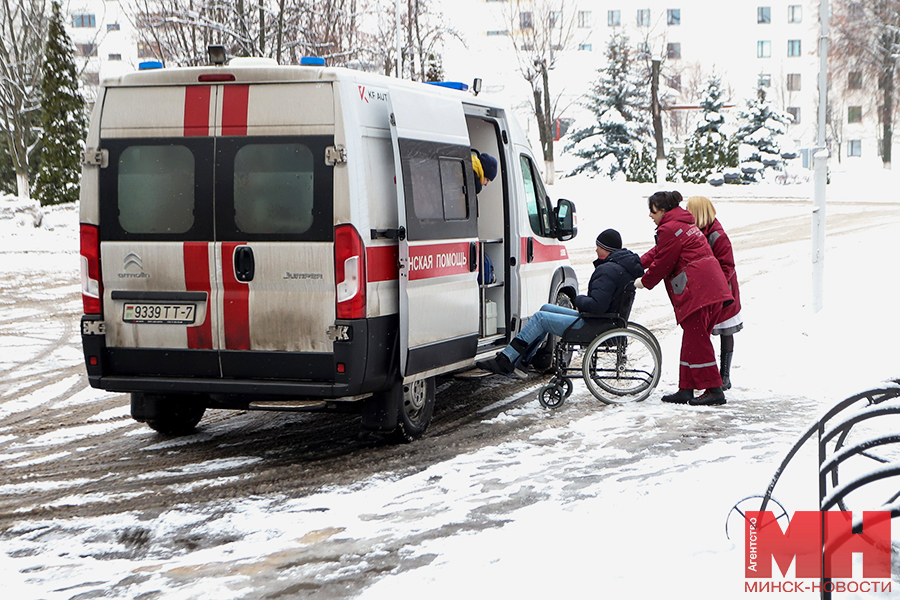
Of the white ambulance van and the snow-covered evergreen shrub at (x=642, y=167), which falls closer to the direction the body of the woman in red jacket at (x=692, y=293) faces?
the white ambulance van

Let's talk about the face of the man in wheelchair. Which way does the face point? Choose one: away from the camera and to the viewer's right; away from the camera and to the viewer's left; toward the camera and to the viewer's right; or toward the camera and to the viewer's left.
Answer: away from the camera and to the viewer's left

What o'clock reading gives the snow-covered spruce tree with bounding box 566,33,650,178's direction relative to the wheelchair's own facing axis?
The snow-covered spruce tree is roughly at 3 o'clock from the wheelchair.

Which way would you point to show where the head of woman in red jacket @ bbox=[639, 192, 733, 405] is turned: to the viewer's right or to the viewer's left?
to the viewer's left

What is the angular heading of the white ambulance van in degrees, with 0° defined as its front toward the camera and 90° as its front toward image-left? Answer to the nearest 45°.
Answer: approximately 225°

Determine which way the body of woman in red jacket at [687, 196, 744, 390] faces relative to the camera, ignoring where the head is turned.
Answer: to the viewer's left

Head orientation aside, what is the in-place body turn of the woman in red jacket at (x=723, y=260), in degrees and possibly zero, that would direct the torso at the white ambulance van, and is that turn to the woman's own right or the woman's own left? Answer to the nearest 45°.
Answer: approximately 45° to the woman's own left

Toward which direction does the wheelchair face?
to the viewer's left

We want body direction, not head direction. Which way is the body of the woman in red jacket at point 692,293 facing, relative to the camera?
to the viewer's left

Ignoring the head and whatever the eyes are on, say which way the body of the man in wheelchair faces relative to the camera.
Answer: to the viewer's left
